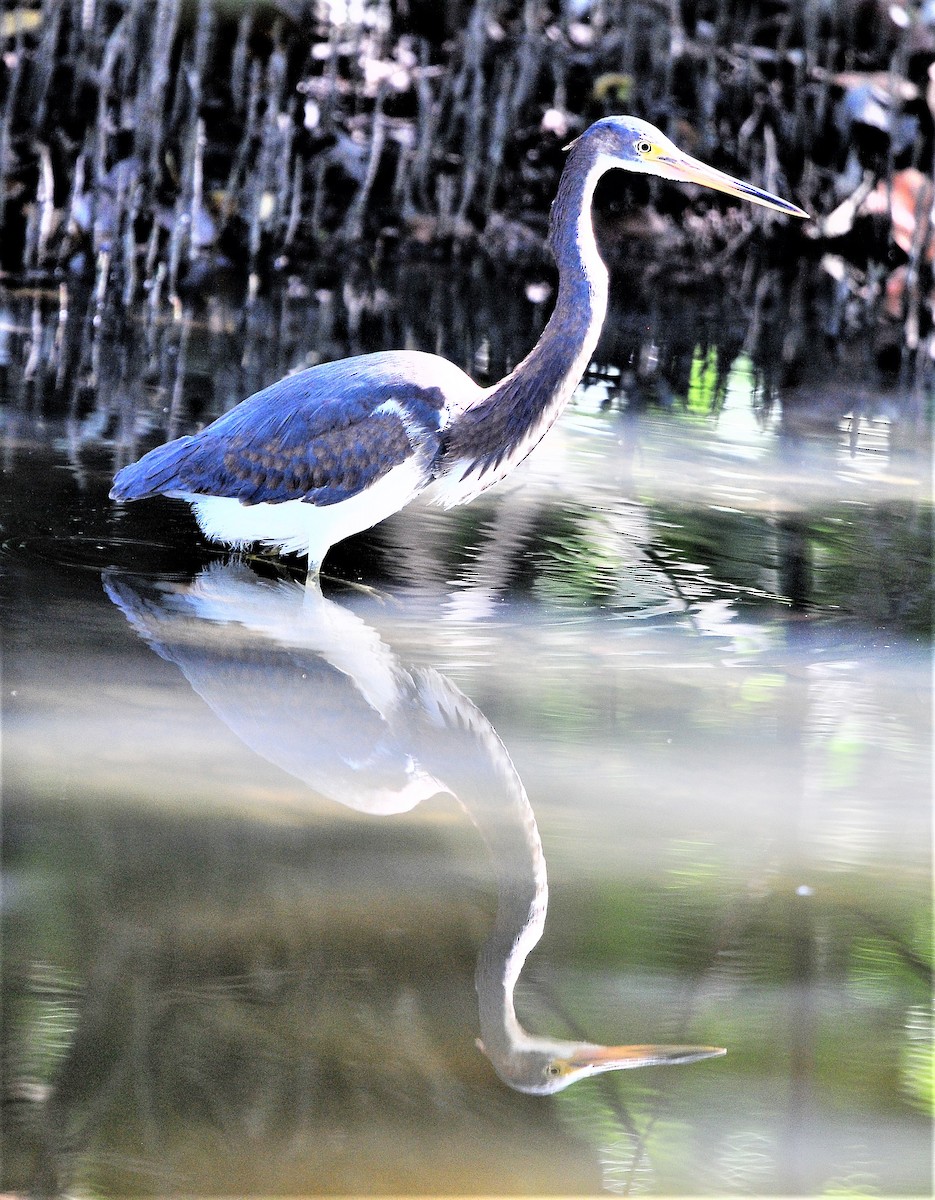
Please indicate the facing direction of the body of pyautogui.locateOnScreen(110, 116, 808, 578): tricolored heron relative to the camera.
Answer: to the viewer's right
